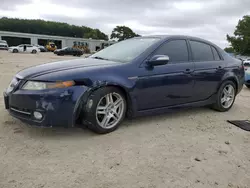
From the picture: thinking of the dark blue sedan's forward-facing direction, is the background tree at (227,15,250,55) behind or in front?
behind

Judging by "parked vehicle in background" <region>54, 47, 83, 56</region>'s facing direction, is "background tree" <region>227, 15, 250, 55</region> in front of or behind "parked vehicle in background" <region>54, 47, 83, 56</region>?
behind

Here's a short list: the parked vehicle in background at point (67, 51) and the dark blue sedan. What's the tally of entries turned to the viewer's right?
0

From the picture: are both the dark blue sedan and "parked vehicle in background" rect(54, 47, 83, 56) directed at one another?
no

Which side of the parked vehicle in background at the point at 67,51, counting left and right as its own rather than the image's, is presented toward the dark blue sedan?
left

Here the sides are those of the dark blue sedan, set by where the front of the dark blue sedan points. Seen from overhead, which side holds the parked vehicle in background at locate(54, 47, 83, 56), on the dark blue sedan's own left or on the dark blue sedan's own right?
on the dark blue sedan's own right

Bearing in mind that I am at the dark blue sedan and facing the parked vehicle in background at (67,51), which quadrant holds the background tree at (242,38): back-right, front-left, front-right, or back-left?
front-right

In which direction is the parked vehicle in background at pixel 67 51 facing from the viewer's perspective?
to the viewer's left

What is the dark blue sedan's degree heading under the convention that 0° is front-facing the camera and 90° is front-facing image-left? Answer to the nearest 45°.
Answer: approximately 45°
